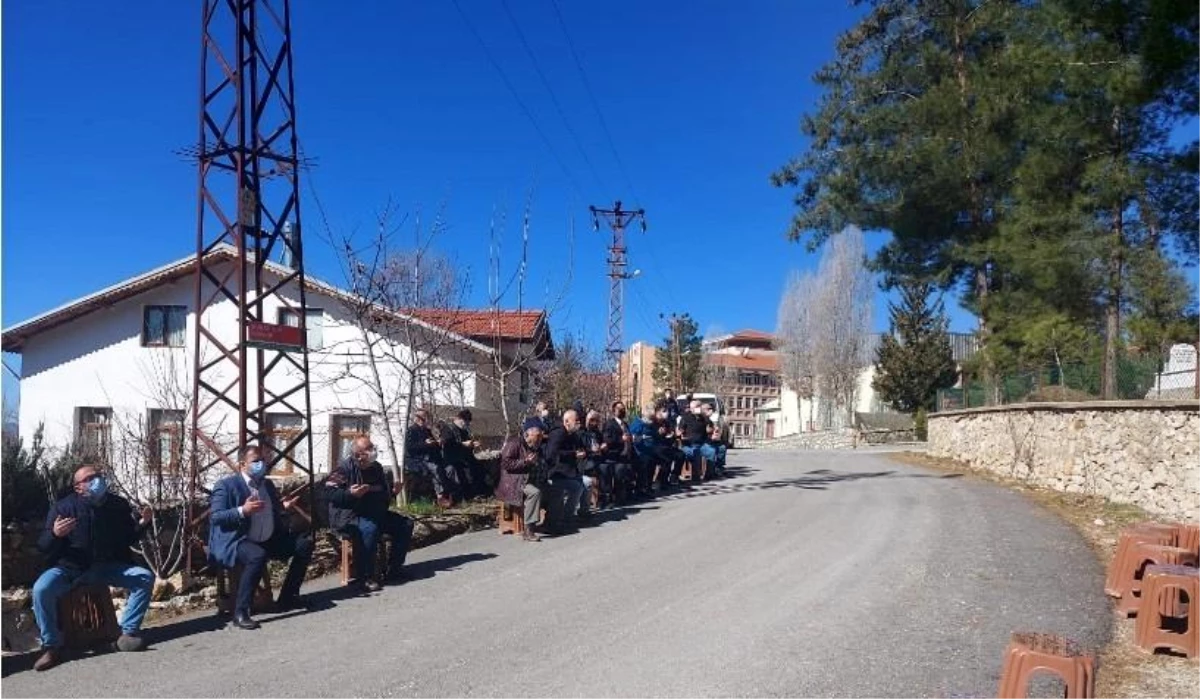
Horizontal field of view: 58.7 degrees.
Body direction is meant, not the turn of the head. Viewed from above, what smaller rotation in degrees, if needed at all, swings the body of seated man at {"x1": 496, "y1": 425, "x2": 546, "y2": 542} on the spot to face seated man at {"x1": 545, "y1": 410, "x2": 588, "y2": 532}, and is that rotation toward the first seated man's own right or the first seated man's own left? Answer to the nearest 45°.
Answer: approximately 90° to the first seated man's own left

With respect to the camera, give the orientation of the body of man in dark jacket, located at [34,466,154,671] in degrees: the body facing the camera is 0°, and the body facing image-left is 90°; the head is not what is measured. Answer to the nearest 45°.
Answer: approximately 0°

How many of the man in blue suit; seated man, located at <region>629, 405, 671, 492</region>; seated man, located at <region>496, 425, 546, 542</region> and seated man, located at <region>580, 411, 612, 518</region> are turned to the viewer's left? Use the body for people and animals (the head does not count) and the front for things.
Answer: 0

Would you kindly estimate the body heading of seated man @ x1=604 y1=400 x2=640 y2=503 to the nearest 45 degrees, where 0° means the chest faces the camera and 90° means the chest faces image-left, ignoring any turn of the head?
approximately 315°

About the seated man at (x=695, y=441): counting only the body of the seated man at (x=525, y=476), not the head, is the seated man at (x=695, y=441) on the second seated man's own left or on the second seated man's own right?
on the second seated man's own left

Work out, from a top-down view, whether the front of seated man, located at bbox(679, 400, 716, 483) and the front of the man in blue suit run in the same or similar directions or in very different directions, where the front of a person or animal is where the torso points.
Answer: same or similar directions

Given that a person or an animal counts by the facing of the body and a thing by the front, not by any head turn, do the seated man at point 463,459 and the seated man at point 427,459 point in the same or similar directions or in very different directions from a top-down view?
same or similar directions

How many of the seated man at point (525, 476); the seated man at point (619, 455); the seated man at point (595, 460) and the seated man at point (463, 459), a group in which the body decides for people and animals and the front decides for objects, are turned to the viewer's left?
0

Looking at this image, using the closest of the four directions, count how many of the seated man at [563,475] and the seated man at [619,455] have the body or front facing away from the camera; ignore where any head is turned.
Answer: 0

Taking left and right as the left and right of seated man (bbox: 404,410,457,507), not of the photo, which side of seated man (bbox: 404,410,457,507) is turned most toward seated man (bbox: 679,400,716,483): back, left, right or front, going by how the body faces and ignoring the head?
left

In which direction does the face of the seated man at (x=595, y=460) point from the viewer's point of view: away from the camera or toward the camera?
toward the camera

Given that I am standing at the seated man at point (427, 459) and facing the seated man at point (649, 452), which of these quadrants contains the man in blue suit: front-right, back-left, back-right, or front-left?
back-right

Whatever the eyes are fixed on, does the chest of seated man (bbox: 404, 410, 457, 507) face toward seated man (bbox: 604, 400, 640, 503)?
no

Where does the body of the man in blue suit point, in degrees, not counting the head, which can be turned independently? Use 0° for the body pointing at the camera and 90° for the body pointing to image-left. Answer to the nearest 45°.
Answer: approximately 315°

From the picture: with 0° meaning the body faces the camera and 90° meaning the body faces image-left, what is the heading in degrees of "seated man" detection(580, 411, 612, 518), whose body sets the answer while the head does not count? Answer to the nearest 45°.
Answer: approximately 315°

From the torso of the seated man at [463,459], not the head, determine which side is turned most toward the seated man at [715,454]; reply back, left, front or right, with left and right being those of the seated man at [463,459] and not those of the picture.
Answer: left

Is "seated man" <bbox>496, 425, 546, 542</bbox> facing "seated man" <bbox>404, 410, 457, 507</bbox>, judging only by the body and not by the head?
no

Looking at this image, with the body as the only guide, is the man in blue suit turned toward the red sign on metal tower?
no
